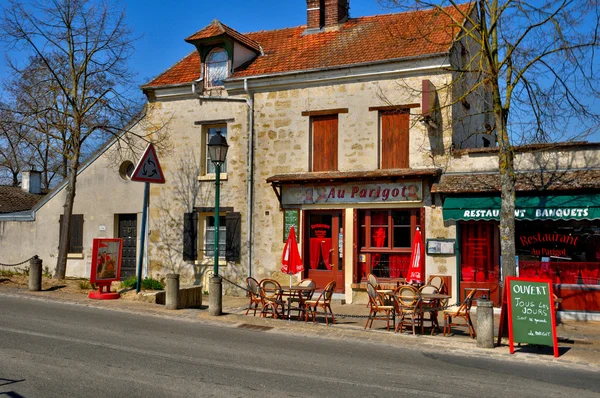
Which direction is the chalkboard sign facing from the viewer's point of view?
toward the camera

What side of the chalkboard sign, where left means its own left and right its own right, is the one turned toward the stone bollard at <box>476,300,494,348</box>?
right

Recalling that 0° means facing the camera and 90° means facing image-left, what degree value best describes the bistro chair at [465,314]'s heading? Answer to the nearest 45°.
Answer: approximately 90°

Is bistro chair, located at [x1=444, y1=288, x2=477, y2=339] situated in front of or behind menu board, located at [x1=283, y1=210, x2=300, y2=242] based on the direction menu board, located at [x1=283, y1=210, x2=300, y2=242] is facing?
in front

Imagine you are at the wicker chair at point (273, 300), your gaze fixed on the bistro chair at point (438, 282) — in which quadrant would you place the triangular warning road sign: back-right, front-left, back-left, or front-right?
back-left

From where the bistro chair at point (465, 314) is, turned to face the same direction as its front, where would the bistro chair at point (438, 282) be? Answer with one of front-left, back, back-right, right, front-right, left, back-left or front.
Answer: right

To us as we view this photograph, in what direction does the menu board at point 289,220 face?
facing the viewer

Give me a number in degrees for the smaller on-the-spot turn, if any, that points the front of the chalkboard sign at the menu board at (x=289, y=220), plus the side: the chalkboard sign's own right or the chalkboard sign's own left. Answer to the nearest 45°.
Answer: approximately 135° to the chalkboard sign's own right

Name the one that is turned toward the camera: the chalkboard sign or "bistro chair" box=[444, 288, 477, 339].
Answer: the chalkboard sign

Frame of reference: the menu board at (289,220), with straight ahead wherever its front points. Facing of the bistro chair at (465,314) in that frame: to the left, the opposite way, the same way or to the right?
to the right

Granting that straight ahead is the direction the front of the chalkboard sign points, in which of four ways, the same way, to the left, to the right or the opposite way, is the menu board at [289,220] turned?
the same way

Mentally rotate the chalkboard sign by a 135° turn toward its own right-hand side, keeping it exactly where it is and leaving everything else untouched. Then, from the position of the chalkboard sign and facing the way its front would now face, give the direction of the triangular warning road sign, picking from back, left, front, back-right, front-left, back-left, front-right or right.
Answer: front-left

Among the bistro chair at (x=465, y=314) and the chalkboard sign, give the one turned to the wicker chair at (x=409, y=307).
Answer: the bistro chair

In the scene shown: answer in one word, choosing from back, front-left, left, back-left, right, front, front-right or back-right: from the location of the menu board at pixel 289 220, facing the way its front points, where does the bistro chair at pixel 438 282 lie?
front-left

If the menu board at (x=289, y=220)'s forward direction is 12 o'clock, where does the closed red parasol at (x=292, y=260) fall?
The closed red parasol is roughly at 12 o'clock from the menu board.

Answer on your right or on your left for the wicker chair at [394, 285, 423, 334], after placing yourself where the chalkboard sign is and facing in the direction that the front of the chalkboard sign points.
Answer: on your right

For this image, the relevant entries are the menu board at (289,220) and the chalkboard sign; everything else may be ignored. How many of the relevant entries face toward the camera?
2

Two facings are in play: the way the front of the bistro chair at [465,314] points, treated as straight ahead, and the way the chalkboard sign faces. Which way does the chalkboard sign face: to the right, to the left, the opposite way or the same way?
to the left
